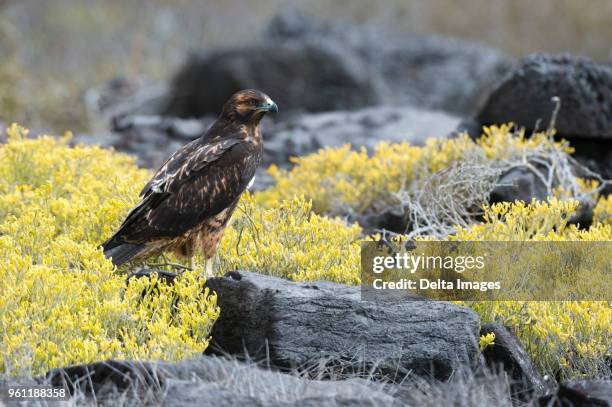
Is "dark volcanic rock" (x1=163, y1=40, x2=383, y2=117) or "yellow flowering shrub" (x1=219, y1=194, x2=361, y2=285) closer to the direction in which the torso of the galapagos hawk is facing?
the yellow flowering shrub

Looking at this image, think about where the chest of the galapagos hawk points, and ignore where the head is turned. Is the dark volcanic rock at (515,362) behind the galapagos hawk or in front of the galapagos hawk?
in front

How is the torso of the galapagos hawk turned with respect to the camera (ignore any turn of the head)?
to the viewer's right

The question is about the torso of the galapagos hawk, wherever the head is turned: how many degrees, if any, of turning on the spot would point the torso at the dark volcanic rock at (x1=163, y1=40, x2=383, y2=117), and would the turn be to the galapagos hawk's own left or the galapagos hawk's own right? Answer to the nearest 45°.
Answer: approximately 90° to the galapagos hawk's own left

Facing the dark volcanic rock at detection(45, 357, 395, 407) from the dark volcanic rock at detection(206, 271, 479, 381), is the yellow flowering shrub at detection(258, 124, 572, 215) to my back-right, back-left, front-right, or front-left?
back-right

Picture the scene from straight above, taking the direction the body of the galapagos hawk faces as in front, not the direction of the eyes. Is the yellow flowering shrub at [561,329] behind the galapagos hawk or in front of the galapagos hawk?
in front

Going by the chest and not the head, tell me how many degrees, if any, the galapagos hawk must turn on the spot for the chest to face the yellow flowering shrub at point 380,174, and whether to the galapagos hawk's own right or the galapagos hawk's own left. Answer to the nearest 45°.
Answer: approximately 45° to the galapagos hawk's own left

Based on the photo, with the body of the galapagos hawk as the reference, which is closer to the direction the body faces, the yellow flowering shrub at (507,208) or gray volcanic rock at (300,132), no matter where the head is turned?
the yellow flowering shrub

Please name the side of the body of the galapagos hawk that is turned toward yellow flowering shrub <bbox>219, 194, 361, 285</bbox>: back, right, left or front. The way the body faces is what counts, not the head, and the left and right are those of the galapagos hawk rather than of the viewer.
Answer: front

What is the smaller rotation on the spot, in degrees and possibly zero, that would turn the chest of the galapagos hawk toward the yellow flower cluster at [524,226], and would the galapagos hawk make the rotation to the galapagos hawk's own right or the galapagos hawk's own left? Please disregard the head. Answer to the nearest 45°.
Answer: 0° — it already faces it

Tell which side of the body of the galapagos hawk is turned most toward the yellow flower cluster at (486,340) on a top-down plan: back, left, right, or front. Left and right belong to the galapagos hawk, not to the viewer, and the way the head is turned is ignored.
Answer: front
